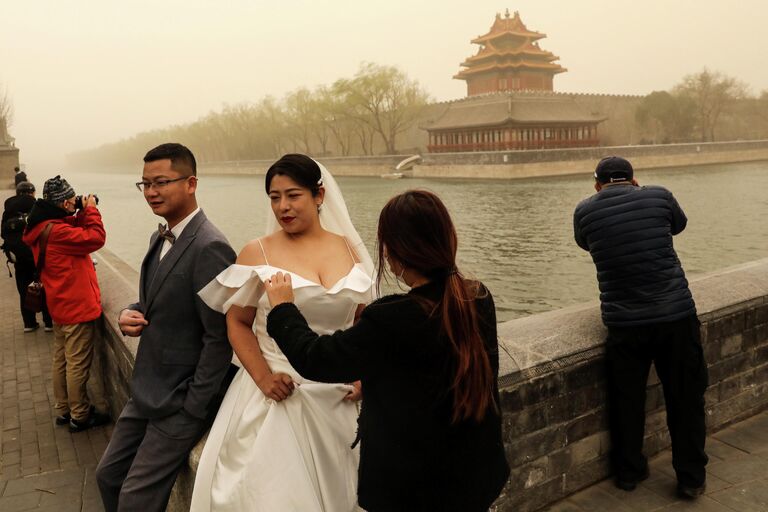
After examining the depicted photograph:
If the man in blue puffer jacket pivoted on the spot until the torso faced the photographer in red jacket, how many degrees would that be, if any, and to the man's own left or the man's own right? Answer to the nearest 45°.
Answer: approximately 90° to the man's own left

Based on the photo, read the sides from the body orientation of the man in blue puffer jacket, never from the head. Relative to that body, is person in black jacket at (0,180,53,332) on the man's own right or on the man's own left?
on the man's own left

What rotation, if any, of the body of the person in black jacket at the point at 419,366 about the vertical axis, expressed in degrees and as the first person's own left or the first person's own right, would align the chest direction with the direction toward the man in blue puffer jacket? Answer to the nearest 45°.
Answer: approximately 90° to the first person's own right

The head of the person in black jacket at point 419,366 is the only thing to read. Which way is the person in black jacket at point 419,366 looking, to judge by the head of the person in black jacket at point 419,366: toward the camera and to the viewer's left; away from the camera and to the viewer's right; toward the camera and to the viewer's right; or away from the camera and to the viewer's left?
away from the camera and to the viewer's left

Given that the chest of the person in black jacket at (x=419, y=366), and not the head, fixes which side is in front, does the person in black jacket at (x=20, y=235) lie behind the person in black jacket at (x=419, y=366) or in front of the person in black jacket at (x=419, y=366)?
in front

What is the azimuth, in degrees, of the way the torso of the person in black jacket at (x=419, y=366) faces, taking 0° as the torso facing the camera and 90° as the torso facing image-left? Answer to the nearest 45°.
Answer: approximately 135°

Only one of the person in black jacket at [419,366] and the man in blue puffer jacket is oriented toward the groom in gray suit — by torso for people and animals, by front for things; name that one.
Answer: the person in black jacket

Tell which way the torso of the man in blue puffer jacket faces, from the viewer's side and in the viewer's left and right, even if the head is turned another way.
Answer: facing away from the viewer

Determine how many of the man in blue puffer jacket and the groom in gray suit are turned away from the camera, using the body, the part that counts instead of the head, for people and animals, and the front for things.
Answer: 1

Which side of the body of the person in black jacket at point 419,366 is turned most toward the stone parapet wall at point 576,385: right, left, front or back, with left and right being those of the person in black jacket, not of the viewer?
right

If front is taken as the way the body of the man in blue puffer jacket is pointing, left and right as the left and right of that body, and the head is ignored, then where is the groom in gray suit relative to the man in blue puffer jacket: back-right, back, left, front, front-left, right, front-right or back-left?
back-left

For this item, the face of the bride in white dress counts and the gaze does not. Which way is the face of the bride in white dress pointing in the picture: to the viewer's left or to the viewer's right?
to the viewer's left
